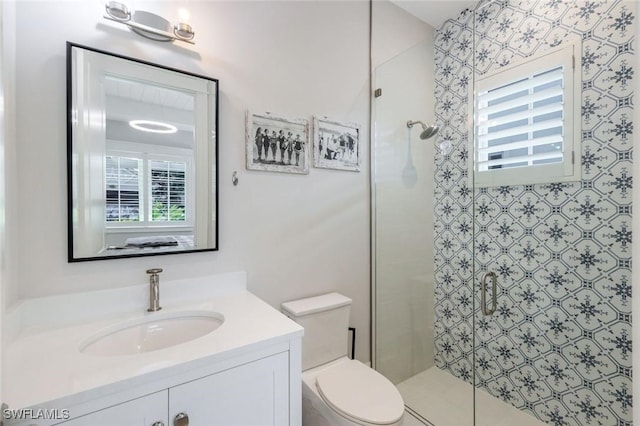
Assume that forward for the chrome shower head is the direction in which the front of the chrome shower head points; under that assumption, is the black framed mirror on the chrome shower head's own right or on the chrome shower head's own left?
on the chrome shower head's own right

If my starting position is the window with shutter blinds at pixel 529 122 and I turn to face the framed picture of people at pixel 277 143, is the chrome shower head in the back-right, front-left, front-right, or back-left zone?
front-right

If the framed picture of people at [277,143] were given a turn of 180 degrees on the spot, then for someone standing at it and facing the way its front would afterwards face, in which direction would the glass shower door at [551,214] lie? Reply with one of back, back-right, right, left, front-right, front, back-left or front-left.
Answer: back-right

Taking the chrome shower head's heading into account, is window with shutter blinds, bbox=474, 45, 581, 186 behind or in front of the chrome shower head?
in front

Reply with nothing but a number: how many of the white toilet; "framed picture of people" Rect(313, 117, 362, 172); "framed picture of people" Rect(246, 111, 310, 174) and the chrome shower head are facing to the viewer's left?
0

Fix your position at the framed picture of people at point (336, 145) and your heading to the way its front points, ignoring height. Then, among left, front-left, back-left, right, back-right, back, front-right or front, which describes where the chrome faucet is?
right

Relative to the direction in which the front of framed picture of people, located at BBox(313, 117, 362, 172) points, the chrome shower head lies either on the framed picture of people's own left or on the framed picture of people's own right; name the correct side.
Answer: on the framed picture of people's own left

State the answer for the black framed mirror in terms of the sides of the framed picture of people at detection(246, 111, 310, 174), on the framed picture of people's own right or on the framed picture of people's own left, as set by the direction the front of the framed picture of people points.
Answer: on the framed picture of people's own right

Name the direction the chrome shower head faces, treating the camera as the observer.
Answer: facing the viewer and to the right of the viewer

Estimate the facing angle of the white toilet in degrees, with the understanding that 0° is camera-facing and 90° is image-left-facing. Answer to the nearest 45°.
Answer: approximately 315°

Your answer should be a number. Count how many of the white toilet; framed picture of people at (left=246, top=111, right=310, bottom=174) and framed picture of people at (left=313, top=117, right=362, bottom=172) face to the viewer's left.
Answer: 0

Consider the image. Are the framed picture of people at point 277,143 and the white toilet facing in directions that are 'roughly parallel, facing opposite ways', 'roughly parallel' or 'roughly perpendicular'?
roughly parallel
